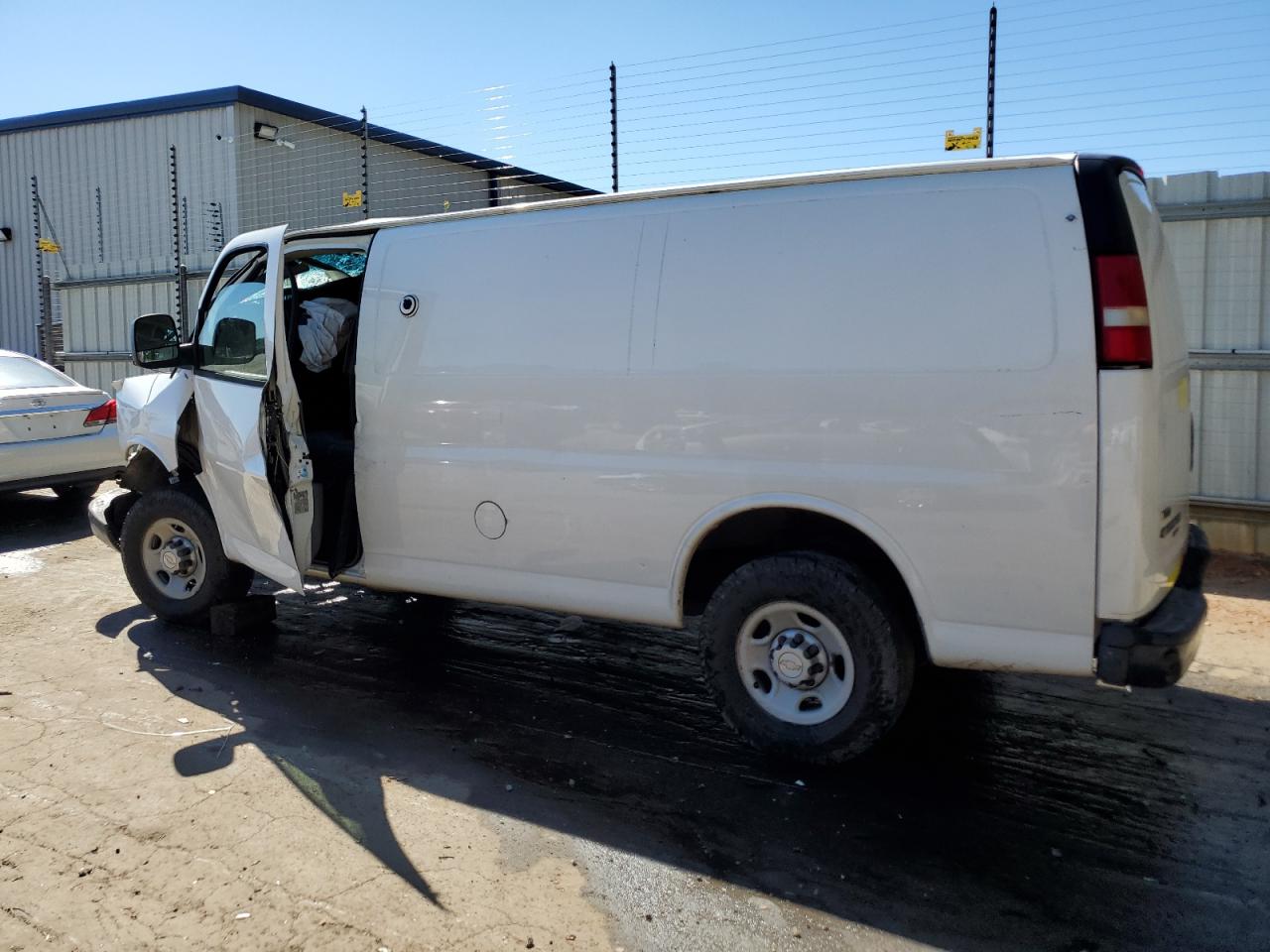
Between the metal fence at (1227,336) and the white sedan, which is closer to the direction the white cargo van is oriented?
the white sedan

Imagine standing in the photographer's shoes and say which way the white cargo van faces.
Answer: facing away from the viewer and to the left of the viewer

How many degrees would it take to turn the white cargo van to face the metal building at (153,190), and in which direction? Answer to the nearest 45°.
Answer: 0° — it already faces it

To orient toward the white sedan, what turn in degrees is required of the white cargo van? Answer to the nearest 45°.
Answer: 0° — it already faces it
